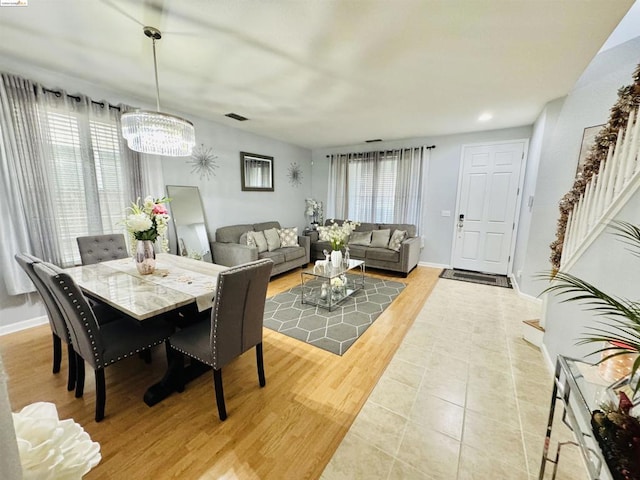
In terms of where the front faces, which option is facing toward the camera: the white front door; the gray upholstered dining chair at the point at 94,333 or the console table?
the white front door

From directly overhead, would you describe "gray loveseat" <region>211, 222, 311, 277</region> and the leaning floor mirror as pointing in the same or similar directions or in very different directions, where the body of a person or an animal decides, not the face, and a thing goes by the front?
same or similar directions

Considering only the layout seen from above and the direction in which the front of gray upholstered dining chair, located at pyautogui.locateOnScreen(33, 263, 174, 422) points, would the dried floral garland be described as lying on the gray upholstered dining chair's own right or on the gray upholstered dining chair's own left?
on the gray upholstered dining chair's own right

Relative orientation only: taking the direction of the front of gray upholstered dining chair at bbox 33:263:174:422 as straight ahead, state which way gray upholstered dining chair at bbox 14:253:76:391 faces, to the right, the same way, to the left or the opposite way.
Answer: the same way

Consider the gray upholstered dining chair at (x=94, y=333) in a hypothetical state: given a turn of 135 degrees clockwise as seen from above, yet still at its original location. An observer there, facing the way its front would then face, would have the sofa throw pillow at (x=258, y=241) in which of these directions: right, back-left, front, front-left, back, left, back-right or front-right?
back-left

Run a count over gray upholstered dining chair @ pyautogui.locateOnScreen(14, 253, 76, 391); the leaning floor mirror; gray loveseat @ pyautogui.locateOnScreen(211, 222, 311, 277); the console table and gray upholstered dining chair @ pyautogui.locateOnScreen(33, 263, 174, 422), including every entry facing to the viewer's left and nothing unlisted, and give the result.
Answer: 1

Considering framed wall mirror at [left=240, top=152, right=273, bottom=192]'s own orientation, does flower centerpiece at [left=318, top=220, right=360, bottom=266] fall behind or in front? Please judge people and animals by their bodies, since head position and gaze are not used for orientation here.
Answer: in front

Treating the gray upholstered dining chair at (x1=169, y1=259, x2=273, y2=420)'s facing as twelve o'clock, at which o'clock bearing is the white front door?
The white front door is roughly at 4 o'clock from the gray upholstered dining chair.

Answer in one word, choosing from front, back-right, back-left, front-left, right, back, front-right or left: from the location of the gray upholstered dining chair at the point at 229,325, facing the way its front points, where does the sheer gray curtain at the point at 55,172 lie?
front

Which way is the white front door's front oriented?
toward the camera

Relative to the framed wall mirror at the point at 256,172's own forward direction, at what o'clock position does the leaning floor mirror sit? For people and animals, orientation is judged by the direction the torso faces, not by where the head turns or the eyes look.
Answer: The leaning floor mirror is roughly at 3 o'clock from the framed wall mirror.

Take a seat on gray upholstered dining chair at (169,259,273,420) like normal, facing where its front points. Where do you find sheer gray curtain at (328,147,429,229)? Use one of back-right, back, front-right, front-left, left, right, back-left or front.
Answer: right

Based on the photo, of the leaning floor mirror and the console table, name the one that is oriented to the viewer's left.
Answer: the console table

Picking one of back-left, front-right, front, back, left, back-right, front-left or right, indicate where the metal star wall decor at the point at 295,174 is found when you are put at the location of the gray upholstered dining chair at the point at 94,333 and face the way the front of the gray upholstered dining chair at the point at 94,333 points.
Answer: front

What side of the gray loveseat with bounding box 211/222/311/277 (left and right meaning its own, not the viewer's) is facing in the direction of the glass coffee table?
front

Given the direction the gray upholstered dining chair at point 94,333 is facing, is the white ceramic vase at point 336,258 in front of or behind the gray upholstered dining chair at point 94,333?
in front

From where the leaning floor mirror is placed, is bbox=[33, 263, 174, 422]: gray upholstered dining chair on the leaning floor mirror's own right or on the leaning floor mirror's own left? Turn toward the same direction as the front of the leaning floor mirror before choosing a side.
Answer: on the leaning floor mirror's own right

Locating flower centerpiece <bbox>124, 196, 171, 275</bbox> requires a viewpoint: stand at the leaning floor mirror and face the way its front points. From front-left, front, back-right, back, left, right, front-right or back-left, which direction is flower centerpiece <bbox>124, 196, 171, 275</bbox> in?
front-right

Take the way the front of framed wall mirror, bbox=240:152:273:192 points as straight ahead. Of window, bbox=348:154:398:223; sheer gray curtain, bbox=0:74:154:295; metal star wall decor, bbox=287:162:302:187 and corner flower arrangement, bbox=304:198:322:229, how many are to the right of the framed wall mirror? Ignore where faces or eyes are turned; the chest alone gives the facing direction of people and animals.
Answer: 1

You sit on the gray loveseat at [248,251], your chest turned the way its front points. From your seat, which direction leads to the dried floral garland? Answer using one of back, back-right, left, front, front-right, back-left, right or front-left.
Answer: front

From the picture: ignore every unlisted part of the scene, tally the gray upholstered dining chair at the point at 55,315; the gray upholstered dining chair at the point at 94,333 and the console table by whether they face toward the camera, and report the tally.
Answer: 0

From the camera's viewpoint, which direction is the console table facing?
to the viewer's left
